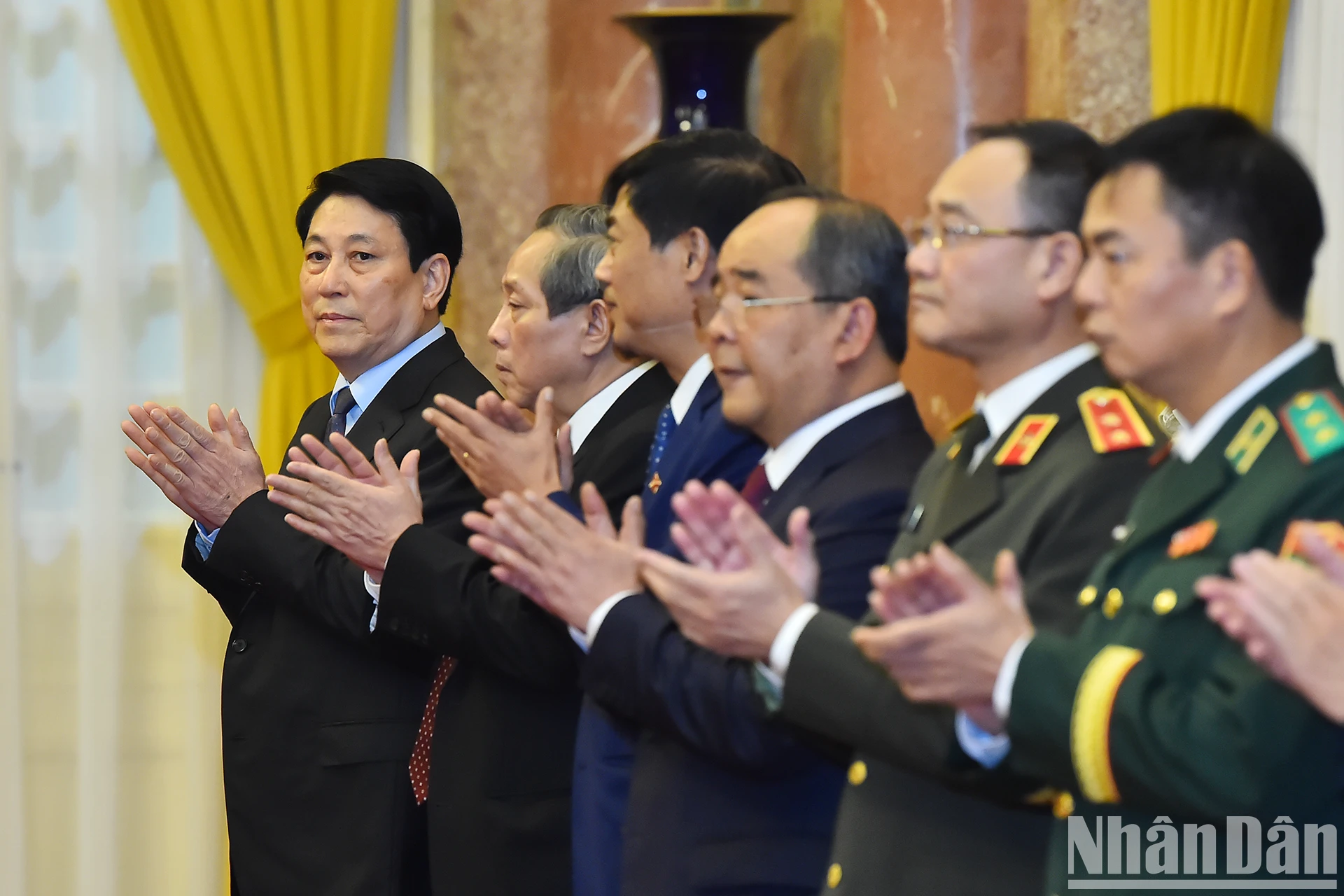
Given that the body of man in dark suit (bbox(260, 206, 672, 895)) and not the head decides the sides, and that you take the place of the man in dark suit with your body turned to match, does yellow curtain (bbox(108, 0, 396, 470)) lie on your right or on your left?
on your right

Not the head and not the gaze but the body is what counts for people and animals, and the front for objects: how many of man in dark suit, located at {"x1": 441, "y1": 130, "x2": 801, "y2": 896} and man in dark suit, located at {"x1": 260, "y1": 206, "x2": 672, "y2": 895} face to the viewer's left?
2

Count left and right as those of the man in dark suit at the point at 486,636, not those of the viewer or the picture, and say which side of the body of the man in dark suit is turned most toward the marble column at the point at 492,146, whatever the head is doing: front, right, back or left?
right

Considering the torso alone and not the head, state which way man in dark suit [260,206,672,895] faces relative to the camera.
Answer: to the viewer's left

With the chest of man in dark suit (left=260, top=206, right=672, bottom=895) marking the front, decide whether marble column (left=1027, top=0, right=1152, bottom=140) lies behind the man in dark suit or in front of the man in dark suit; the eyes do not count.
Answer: behind

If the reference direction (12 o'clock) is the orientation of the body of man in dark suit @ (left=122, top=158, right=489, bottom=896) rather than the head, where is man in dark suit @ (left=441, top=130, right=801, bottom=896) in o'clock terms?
man in dark suit @ (left=441, top=130, right=801, bottom=896) is roughly at 9 o'clock from man in dark suit @ (left=122, top=158, right=489, bottom=896).

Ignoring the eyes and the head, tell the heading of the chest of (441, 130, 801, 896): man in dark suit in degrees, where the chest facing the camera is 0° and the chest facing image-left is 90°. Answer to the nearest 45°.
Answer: approximately 90°

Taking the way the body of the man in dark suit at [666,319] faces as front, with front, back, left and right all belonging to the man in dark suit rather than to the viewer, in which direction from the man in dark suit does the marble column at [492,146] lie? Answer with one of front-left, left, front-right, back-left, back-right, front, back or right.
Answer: right

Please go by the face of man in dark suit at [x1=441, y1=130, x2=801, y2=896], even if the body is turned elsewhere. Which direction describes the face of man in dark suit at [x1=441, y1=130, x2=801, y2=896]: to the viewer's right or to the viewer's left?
to the viewer's left

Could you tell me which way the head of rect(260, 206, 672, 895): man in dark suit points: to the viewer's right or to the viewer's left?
to the viewer's left

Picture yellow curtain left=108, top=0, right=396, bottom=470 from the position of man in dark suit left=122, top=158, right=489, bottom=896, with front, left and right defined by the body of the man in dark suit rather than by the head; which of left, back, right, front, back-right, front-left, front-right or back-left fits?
back-right

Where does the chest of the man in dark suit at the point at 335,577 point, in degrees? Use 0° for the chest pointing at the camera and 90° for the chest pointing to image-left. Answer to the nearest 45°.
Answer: approximately 45°

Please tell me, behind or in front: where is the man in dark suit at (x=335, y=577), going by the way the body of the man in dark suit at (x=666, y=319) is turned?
in front

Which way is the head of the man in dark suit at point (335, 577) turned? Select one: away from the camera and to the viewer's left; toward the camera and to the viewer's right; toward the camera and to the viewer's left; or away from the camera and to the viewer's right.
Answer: toward the camera and to the viewer's left
